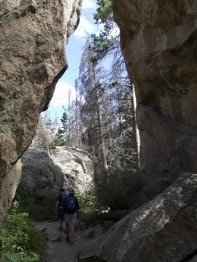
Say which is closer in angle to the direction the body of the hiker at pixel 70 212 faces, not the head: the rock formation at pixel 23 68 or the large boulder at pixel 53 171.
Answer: the large boulder

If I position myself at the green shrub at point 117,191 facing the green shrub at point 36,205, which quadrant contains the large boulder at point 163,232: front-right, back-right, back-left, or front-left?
back-left

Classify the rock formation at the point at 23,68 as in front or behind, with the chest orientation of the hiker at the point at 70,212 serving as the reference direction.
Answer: behind

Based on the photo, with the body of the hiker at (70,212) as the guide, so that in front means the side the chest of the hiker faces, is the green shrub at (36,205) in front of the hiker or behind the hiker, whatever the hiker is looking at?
in front

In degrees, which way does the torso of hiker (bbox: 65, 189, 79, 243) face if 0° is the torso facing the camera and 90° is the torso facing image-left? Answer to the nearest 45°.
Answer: approximately 180°

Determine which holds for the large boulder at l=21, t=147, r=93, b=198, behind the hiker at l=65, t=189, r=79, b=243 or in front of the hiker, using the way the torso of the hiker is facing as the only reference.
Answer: in front

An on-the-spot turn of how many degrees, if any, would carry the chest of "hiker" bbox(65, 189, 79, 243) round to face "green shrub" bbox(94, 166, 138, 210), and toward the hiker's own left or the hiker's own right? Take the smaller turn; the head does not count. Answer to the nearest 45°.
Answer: approximately 45° to the hiker's own right

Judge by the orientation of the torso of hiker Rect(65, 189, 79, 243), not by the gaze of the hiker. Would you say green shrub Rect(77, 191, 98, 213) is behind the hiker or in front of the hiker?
in front
